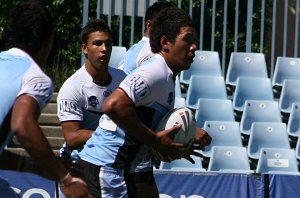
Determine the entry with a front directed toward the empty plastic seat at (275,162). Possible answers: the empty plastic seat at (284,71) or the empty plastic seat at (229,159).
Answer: the empty plastic seat at (284,71)

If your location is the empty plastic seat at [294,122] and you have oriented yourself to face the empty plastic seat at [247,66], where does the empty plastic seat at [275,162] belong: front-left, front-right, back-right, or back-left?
back-left

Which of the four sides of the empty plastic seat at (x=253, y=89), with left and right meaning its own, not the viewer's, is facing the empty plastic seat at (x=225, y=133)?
front

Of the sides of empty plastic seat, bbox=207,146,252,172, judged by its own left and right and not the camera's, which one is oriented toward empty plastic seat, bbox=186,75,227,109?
back

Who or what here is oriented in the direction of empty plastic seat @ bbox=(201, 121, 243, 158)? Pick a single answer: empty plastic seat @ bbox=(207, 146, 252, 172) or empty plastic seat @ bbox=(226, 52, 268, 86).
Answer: empty plastic seat @ bbox=(226, 52, 268, 86)

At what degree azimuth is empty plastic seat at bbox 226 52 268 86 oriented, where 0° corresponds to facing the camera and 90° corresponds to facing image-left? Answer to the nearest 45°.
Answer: approximately 0°

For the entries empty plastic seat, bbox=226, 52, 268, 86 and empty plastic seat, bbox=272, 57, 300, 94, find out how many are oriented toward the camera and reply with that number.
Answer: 2
